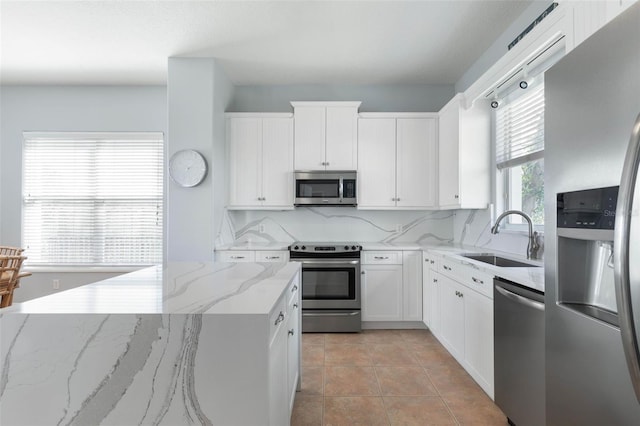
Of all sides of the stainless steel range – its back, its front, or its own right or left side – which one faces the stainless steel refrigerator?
front

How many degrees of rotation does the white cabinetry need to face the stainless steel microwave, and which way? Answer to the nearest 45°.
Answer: approximately 90° to its right

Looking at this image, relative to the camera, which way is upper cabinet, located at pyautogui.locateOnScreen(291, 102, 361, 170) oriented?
toward the camera

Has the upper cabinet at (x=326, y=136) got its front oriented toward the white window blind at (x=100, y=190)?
no

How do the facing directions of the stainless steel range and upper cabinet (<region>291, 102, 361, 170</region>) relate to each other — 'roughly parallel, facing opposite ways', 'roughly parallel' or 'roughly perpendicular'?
roughly parallel

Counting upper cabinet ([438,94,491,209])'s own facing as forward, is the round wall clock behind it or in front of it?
in front

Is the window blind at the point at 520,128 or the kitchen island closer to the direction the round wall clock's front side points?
the kitchen island

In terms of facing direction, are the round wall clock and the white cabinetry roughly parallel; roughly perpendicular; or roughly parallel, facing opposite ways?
roughly perpendicular

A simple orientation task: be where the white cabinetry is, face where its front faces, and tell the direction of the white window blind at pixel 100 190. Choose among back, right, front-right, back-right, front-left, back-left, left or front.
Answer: front-right

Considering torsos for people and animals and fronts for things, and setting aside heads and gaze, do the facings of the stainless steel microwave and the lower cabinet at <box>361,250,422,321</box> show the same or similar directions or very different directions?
same or similar directions

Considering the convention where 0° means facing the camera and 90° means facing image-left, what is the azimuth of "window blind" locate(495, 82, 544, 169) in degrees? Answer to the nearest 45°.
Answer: approximately 45°

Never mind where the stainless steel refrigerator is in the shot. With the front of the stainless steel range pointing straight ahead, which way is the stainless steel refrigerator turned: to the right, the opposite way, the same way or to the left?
to the right

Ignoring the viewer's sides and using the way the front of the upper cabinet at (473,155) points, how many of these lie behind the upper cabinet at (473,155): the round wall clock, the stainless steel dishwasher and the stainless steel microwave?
0

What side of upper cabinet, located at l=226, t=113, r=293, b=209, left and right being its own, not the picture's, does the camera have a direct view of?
front

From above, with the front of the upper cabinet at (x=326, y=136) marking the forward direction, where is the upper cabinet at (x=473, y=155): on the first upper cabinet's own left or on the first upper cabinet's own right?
on the first upper cabinet's own left

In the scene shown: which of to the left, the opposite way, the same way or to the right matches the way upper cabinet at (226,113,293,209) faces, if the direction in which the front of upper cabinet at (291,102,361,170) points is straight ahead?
the same way

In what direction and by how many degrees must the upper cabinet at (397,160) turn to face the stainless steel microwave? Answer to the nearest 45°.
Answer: approximately 90° to its right

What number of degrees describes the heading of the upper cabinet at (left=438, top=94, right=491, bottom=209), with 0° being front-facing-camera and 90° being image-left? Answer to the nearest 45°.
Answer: approximately 45°

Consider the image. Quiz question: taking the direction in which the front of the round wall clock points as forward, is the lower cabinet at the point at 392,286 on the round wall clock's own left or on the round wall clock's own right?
on the round wall clock's own left
